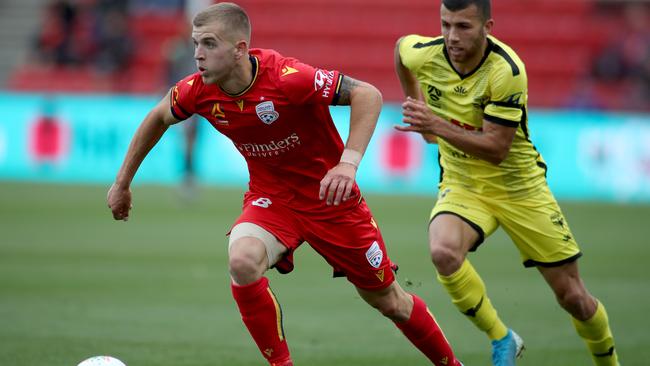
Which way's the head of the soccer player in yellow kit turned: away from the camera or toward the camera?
toward the camera

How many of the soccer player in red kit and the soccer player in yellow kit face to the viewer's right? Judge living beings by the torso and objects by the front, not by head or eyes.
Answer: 0

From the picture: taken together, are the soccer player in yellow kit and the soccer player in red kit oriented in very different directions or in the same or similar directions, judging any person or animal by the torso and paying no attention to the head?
same or similar directions

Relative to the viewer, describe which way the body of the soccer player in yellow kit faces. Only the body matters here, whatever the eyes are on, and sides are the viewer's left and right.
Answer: facing the viewer and to the left of the viewer

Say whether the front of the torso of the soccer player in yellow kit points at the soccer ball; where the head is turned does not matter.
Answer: yes

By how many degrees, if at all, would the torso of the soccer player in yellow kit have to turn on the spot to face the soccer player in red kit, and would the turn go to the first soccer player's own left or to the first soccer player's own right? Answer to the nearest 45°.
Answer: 0° — they already face them

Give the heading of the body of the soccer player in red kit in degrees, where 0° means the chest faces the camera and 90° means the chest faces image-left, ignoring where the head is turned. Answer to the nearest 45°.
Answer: approximately 45°

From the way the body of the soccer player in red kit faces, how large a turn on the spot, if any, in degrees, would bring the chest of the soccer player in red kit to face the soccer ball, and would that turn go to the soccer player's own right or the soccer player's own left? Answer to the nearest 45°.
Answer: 0° — they already face it
